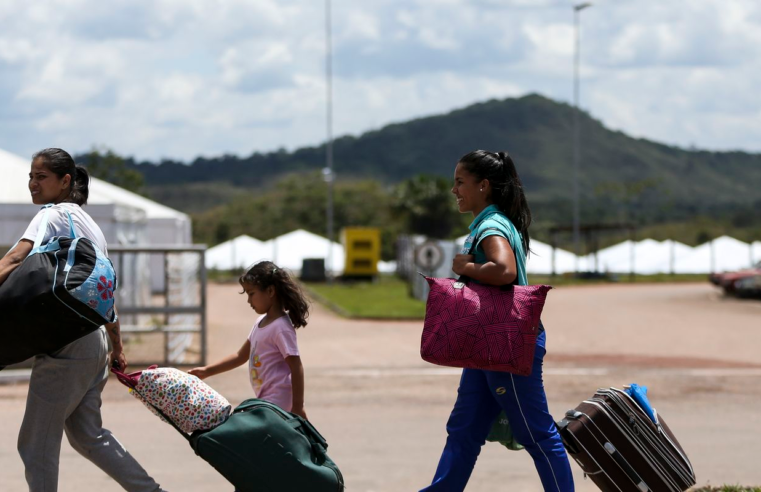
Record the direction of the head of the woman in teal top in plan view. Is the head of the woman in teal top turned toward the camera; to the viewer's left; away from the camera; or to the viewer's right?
to the viewer's left

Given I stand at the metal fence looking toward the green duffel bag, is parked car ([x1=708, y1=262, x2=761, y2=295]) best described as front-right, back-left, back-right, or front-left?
back-left

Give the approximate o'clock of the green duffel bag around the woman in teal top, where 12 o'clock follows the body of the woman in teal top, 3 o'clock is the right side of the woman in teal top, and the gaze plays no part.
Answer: The green duffel bag is roughly at 11 o'clock from the woman in teal top.

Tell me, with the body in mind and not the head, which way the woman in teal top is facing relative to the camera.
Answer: to the viewer's left

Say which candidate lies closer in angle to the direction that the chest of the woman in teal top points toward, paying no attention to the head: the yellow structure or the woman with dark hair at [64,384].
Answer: the woman with dark hair

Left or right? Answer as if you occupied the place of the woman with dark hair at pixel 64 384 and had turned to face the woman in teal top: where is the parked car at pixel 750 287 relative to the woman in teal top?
left

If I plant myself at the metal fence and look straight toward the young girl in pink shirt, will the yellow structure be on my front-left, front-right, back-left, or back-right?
back-left
